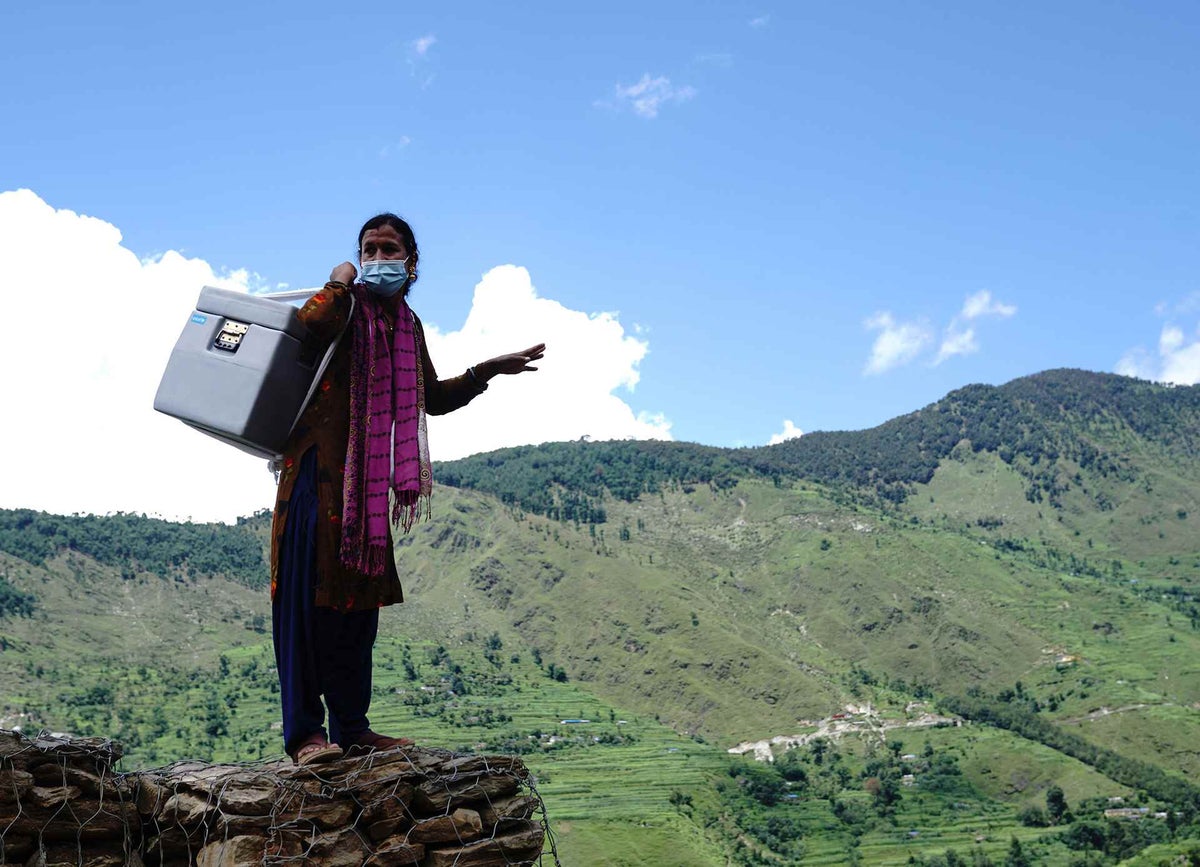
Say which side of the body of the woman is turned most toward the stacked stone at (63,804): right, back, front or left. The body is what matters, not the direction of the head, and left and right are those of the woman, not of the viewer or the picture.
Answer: right

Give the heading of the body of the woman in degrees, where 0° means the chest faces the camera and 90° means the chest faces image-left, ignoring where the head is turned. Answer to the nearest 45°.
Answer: approximately 315°
